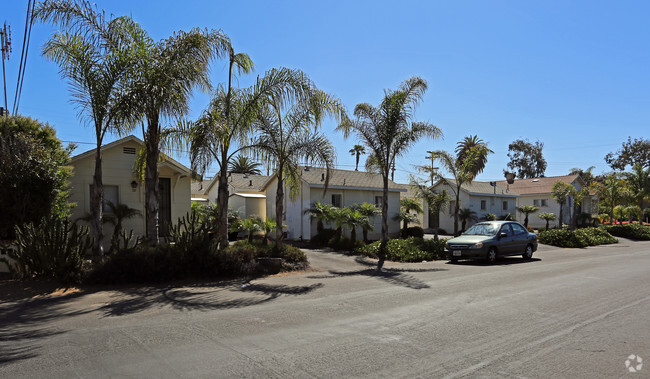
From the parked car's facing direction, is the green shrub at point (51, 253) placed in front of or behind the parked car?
in front

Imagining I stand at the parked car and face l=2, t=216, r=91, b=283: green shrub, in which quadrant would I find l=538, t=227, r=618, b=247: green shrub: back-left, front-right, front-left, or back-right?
back-right

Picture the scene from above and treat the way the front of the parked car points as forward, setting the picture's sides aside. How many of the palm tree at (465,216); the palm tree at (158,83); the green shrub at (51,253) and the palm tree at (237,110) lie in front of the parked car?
3

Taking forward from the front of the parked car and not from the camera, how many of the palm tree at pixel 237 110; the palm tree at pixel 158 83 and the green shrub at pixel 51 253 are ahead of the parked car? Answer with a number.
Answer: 3

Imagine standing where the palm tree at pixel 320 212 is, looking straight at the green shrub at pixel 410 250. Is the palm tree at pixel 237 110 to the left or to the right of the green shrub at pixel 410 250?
right

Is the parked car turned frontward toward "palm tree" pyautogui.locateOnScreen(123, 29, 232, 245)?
yes

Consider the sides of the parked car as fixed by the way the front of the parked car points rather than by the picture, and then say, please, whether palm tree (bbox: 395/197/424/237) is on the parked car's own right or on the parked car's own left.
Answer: on the parked car's own right

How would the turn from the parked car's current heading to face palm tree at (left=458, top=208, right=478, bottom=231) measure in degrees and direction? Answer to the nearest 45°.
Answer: approximately 135° to its right

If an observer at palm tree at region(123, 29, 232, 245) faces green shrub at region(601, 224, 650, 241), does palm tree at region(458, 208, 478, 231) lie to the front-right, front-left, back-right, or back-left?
front-left

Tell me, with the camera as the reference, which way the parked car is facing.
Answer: facing the viewer and to the left of the viewer

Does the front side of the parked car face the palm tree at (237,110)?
no

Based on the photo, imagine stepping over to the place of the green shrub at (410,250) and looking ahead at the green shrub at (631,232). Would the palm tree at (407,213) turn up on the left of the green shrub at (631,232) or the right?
left

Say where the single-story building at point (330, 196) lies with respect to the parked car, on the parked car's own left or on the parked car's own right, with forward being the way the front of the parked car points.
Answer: on the parked car's own right
